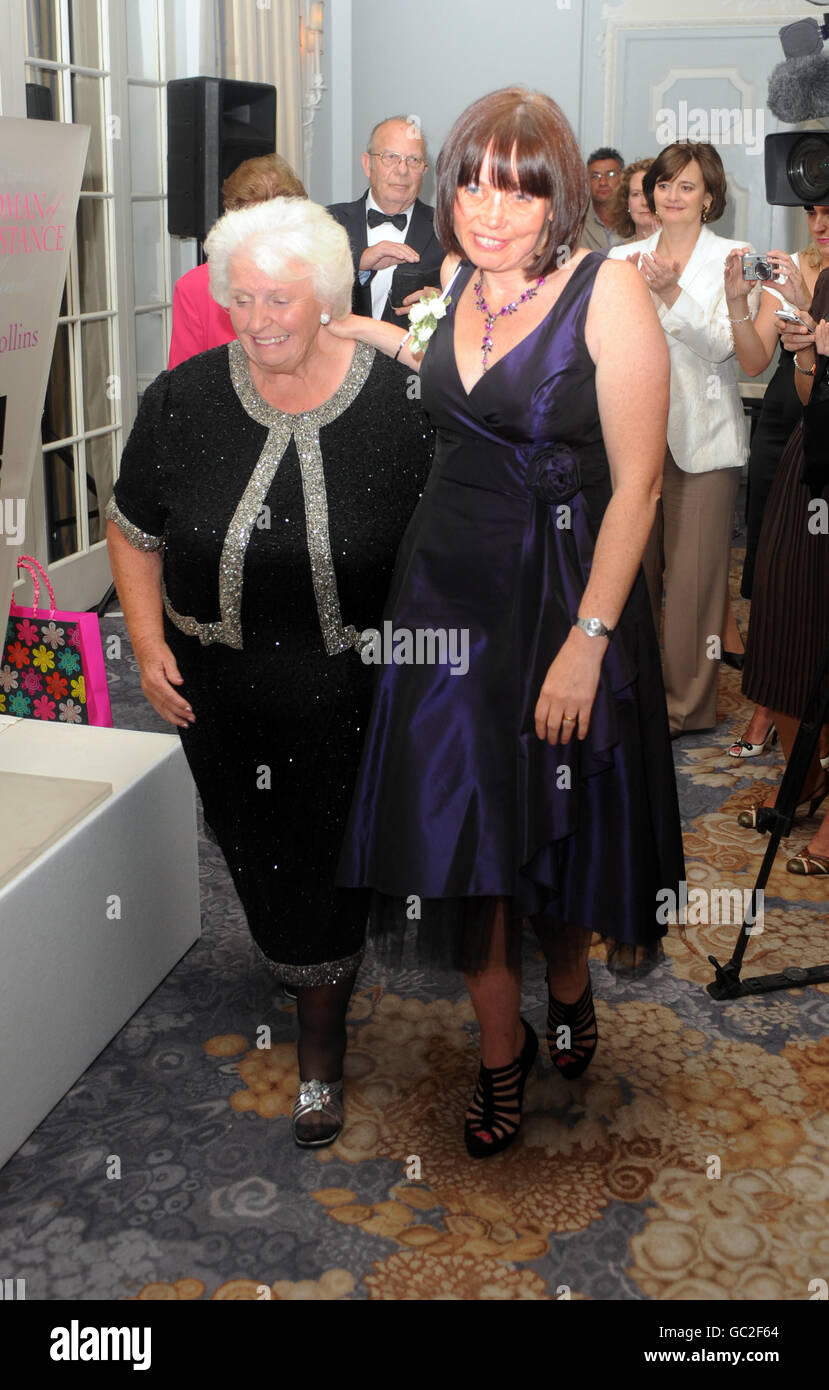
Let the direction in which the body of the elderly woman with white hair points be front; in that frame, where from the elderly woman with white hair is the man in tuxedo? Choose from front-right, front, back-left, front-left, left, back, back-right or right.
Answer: back

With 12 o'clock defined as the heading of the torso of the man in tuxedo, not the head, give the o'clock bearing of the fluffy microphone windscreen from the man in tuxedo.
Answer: The fluffy microphone windscreen is roughly at 11 o'clock from the man in tuxedo.

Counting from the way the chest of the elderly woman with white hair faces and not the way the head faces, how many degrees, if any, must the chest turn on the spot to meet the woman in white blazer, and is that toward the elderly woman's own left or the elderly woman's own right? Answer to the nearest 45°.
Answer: approximately 135° to the elderly woman's own left

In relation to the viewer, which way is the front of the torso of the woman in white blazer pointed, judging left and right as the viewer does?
facing the viewer and to the left of the viewer

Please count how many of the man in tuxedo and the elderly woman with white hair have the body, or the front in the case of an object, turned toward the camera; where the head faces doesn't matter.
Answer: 2

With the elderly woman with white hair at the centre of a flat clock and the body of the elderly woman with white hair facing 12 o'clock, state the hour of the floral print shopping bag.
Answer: The floral print shopping bag is roughly at 5 o'clock from the elderly woman with white hair.

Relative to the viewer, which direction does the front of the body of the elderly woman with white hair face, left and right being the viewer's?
facing the viewer

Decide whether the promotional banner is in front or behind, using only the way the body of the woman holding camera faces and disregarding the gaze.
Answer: in front
